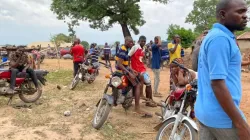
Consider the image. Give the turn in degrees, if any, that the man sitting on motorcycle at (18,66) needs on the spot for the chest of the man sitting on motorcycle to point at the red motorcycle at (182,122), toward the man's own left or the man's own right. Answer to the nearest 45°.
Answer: approximately 45° to the man's own left

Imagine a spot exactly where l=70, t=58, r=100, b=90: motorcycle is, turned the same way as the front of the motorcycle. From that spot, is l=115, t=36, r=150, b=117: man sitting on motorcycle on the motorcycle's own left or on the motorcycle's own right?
on the motorcycle's own left

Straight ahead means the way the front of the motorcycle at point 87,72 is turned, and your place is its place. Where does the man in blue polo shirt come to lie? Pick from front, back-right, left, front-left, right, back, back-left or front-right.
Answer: front-left

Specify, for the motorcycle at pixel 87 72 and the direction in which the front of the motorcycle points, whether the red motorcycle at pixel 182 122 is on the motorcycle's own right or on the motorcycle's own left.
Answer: on the motorcycle's own left
